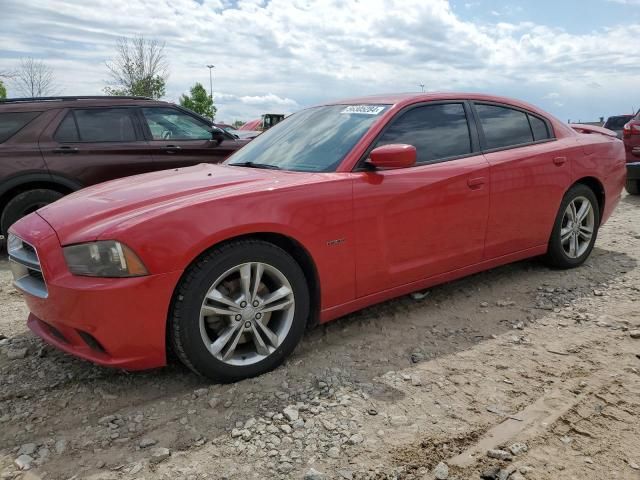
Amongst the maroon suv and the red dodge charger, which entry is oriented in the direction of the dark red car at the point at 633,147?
the maroon suv

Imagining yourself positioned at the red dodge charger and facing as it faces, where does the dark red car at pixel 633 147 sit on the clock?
The dark red car is roughly at 6 o'clock from the red dodge charger.

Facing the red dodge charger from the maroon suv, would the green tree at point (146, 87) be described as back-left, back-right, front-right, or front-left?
back-left

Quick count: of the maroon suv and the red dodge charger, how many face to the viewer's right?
1

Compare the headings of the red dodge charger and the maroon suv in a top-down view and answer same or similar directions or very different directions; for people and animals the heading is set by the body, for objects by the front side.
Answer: very different directions

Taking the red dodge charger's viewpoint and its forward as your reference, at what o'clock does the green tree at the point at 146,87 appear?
The green tree is roughly at 4 o'clock from the red dodge charger.

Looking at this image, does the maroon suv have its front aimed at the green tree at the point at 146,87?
no

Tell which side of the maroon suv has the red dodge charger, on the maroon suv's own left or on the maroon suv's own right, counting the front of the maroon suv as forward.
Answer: on the maroon suv's own right

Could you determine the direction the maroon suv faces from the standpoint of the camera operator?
facing to the right of the viewer

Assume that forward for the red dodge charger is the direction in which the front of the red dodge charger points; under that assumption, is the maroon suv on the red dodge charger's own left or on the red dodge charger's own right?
on the red dodge charger's own right

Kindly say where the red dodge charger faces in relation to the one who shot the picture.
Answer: facing the viewer and to the left of the viewer

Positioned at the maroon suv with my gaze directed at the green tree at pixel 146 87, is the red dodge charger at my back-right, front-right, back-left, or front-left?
back-right
